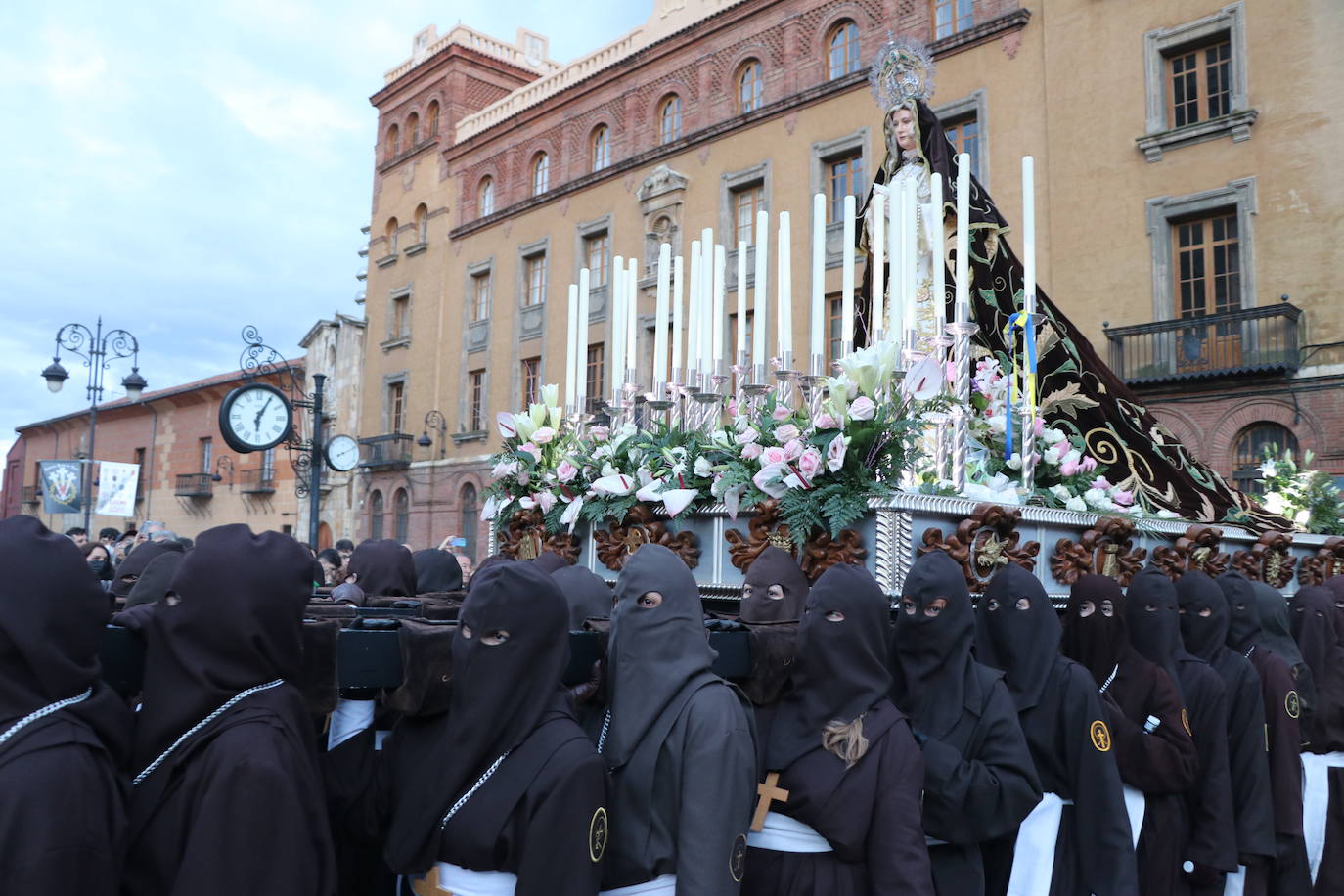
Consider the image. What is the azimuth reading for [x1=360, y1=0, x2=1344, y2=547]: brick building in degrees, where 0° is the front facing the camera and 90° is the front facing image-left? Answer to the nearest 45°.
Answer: approximately 45°

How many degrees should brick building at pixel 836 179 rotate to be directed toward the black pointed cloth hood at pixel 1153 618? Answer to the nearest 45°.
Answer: approximately 45° to its left

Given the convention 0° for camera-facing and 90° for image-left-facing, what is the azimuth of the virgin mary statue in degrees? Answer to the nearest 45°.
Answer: approximately 45°

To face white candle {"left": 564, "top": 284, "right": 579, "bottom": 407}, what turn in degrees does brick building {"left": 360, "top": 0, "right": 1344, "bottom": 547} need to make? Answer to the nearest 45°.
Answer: approximately 45° to its left

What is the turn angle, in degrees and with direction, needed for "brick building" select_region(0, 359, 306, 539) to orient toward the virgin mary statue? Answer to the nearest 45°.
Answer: approximately 45° to its left

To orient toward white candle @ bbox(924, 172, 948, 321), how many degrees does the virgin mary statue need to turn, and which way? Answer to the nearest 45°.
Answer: approximately 45° to its left
